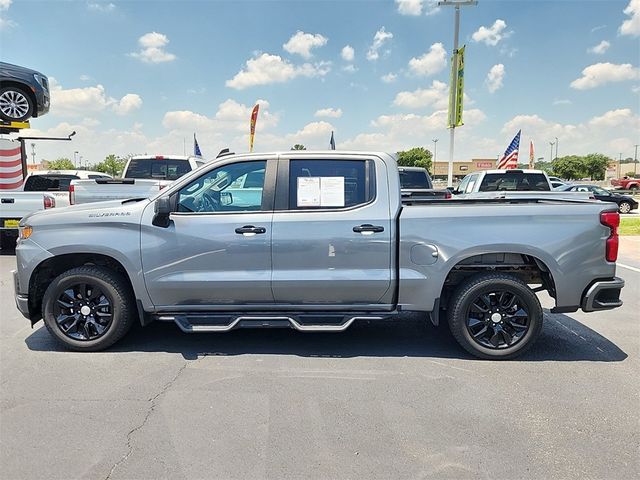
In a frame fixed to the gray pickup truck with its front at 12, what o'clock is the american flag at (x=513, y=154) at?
The american flag is roughly at 4 o'clock from the gray pickup truck.

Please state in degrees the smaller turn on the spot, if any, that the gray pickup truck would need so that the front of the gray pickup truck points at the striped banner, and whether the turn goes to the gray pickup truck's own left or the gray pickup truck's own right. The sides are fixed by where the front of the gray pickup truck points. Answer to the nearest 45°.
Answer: approximately 45° to the gray pickup truck's own right

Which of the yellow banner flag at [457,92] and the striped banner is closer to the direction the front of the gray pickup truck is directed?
the striped banner

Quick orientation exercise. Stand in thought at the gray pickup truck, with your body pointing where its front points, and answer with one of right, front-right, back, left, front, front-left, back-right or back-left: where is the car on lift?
front-right

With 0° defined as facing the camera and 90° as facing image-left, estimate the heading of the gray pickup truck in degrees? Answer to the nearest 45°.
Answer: approximately 90°

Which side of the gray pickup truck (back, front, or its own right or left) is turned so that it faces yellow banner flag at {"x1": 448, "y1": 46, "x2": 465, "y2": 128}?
right

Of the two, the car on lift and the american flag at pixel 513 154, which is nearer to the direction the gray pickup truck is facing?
the car on lift

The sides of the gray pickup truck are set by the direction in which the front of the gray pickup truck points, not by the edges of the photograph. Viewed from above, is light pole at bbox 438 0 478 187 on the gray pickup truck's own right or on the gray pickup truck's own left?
on the gray pickup truck's own right
